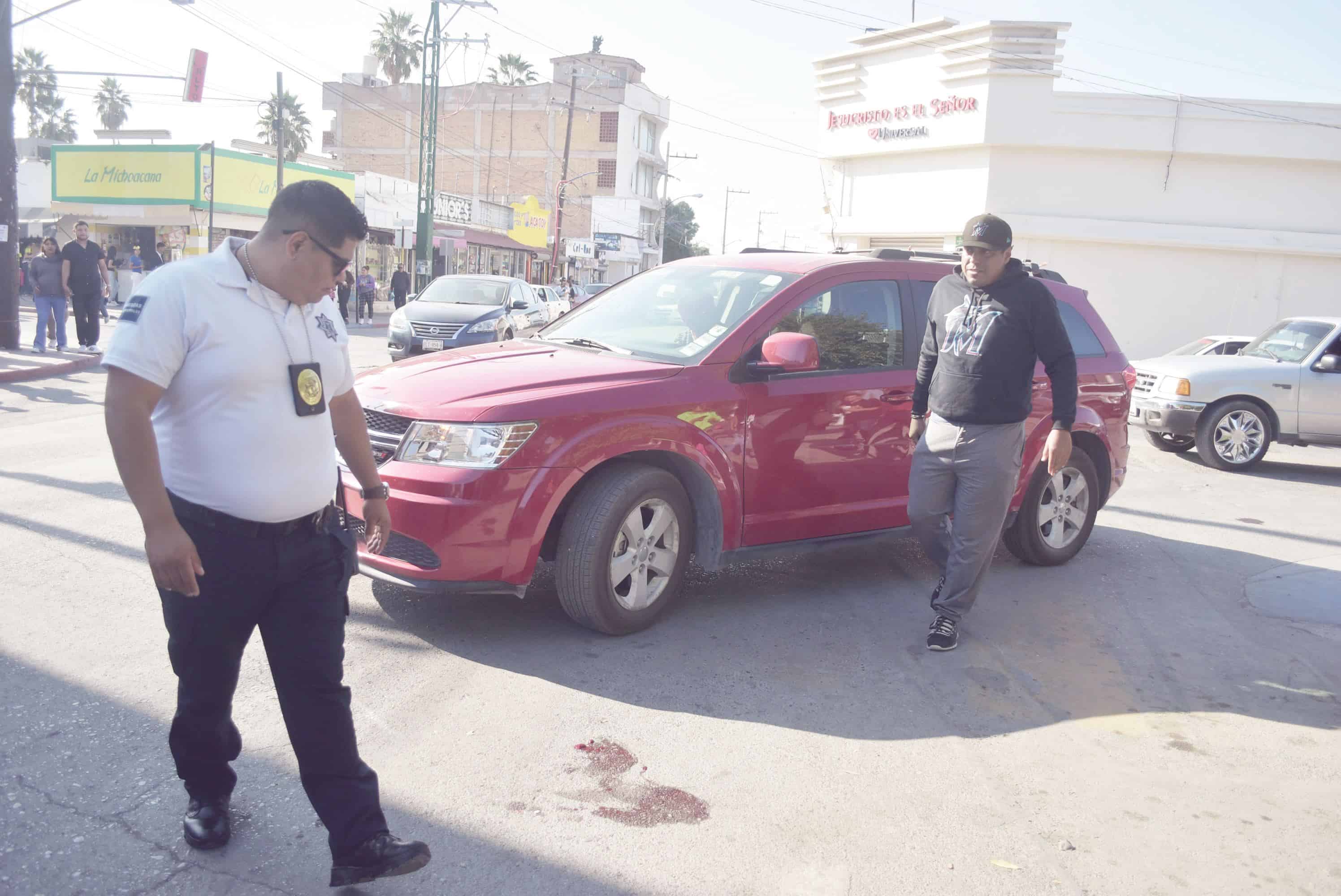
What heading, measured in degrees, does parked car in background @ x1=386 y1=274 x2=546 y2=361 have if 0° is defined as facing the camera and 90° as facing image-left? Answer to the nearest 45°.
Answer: approximately 45°

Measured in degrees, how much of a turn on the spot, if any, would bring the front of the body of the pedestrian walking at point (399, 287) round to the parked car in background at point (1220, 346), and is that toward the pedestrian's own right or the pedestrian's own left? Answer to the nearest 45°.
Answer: approximately 45° to the pedestrian's own left

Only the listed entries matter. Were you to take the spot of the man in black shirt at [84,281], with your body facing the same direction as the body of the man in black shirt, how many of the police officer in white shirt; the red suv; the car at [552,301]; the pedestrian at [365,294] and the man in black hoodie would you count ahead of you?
3

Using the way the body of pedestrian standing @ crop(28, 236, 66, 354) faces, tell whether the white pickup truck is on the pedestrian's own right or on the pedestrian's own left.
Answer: on the pedestrian's own left

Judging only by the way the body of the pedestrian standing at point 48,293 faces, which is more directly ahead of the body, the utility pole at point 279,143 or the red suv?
the red suv

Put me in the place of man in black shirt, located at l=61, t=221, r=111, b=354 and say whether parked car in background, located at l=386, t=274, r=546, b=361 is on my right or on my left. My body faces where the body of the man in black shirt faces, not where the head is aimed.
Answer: on my left

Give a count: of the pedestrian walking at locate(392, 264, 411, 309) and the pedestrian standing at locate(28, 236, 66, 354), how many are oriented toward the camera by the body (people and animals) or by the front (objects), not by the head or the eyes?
2
